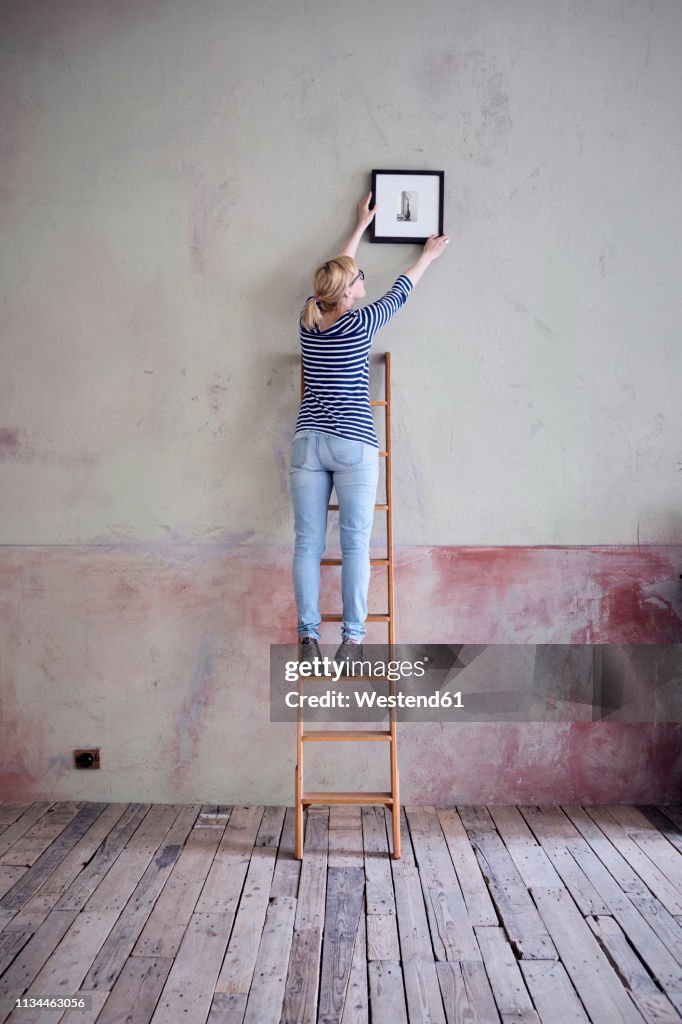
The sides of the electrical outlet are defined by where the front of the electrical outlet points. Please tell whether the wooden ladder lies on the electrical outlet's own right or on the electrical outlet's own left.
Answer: on the electrical outlet's own left

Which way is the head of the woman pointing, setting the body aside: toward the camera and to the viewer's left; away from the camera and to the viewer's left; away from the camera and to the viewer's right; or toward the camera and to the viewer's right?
away from the camera and to the viewer's right

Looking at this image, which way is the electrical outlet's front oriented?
toward the camera
